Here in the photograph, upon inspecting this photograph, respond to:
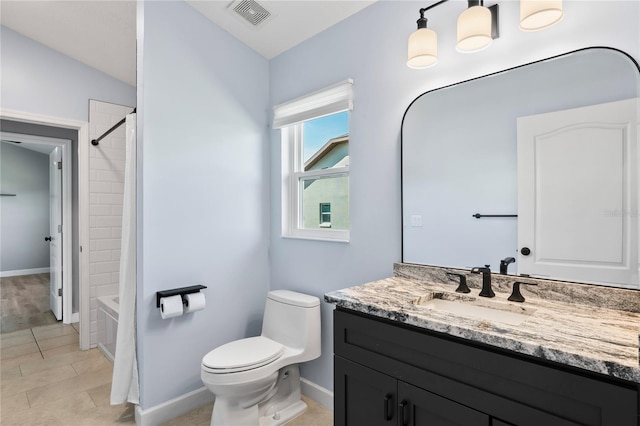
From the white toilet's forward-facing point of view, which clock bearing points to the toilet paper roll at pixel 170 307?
The toilet paper roll is roughly at 2 o'clock from the white toilet.

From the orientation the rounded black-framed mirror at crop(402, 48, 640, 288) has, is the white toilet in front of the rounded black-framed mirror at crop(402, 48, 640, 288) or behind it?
in front

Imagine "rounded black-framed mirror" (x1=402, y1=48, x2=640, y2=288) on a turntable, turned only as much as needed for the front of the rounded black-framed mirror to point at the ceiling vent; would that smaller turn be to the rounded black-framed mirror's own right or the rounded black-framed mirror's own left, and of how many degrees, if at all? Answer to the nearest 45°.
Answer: approximately 45° to the rounded black-framed mirror's own right

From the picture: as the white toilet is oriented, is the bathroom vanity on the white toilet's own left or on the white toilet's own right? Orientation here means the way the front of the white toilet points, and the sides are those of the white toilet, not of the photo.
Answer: on the white toilet's own left

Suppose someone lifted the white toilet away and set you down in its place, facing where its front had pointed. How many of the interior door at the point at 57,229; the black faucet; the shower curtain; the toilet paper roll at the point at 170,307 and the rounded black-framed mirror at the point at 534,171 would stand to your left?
2

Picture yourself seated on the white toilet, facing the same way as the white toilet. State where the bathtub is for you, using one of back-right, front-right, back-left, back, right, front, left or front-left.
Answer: right

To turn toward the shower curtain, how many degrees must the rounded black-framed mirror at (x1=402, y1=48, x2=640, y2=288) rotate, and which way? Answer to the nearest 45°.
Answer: approximately 45° to its right

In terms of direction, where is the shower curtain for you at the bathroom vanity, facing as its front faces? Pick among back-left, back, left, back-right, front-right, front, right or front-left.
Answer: front-right

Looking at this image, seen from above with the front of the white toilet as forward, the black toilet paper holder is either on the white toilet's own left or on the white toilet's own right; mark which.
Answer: on the white toilet's own right

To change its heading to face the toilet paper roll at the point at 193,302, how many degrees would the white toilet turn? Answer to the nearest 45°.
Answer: approximately 45° to its right

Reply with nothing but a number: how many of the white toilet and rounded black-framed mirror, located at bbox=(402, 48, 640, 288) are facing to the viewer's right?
0

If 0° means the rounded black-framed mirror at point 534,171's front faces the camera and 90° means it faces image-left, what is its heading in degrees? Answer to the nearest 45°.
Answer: approximately 45°
